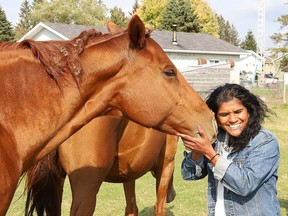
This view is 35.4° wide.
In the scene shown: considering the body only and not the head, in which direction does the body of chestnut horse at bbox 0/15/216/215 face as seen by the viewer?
to the viewer's right

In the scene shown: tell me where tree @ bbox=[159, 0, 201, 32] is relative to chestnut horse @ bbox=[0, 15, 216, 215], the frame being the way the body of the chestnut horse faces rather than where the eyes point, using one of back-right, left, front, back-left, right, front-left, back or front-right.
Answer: left

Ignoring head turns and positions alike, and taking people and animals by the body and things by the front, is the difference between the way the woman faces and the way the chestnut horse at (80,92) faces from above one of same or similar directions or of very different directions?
very different directions

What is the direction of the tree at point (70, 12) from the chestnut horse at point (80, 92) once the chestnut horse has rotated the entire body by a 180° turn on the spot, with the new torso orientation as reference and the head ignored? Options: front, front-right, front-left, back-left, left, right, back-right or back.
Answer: right

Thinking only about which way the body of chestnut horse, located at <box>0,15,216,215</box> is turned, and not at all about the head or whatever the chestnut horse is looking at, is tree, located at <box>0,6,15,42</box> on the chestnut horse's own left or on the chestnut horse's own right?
on the chestnut horse's own left

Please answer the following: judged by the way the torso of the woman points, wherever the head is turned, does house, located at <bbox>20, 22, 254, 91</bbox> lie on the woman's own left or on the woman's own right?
on the woman's own right

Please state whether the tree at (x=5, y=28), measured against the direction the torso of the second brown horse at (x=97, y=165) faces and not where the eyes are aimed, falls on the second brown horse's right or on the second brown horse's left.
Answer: on the second brown horse's left

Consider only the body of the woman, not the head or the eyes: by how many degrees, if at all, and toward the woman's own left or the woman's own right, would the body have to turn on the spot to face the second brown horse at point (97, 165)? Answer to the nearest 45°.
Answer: approximately 90° to the woman's own right

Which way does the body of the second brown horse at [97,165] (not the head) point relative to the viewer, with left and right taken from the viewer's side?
facing away from the viewer and to the right of the viewer

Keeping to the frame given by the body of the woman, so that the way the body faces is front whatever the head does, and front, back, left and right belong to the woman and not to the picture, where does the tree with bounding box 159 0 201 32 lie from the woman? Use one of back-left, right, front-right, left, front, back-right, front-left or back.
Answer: back-right

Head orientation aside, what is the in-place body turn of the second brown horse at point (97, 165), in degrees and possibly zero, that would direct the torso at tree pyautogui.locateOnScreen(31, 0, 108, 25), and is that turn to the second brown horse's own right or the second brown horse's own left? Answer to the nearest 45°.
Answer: approximately 45° to the second brown horse's own left

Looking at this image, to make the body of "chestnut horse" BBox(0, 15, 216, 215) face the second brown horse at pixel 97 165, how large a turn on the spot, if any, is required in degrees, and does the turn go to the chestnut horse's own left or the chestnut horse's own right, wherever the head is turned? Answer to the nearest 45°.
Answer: approximately 90° to the chestnut horse's own left

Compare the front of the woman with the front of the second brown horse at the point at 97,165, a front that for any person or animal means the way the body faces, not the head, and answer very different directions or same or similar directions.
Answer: very different directions

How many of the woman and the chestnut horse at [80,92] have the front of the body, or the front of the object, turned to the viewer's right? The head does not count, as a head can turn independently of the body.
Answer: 1

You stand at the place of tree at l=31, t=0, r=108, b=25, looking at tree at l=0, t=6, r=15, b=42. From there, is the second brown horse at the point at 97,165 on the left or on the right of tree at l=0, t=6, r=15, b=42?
left

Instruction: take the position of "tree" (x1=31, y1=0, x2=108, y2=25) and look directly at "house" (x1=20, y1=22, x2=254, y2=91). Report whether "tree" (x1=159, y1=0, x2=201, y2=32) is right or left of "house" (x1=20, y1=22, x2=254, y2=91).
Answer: left
